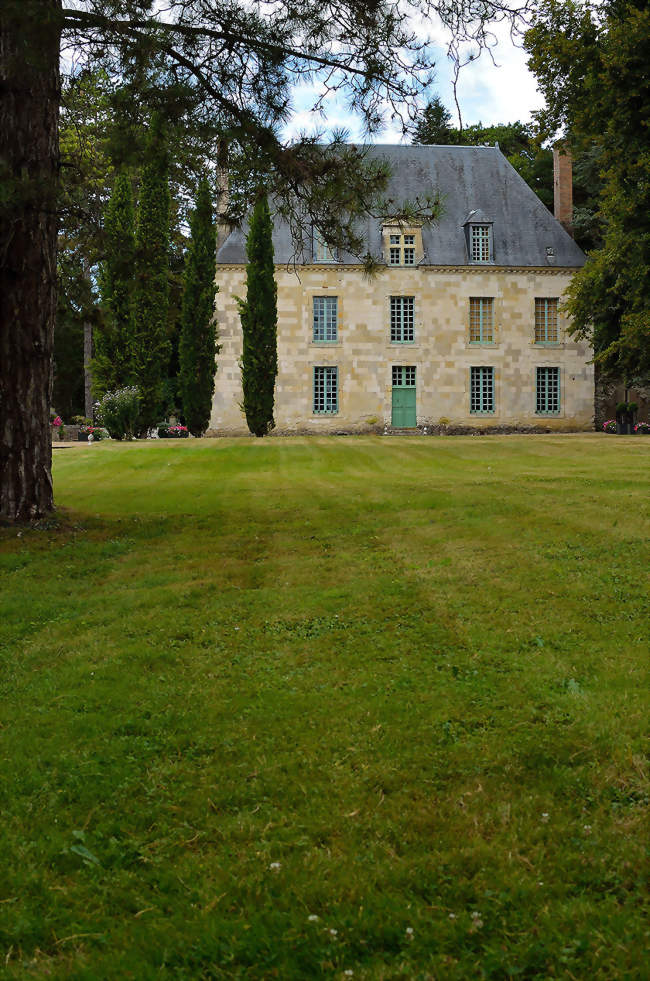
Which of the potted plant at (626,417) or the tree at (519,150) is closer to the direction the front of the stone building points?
the potted plant

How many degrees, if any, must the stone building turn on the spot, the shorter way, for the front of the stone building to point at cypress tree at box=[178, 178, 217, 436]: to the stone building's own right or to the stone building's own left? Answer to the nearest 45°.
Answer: approximately 45° to the stone building's own right

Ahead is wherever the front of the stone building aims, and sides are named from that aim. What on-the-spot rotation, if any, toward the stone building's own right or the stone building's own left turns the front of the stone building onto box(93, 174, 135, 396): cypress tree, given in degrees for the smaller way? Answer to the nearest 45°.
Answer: approximately 45° to the stone building's own right

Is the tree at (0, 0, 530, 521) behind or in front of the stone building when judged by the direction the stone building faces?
in front

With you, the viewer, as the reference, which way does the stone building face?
facing the viewer

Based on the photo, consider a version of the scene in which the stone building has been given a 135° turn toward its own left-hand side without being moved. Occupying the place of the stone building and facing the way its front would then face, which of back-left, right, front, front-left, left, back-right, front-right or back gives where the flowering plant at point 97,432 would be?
back
